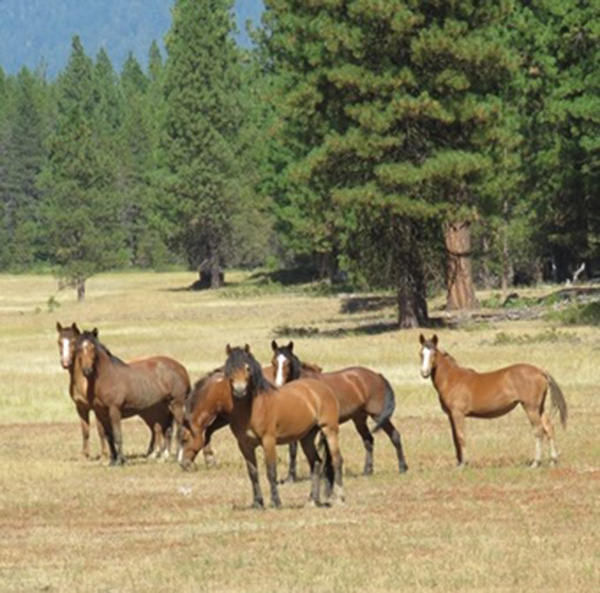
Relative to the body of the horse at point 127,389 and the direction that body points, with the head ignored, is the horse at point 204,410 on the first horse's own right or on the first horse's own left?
on the first horse's own left

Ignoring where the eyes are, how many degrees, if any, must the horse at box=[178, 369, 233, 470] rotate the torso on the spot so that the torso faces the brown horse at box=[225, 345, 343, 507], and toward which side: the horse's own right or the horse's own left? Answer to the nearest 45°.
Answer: approximately 90° to the horse's own left

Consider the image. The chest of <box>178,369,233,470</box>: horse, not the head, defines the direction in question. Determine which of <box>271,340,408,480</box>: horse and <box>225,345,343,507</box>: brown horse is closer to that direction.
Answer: the brown horse

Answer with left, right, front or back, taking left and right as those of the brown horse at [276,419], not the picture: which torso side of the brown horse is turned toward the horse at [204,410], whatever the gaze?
right

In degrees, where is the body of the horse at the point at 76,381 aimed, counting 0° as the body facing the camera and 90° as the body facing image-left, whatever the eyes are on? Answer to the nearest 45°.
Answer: approximately 45°

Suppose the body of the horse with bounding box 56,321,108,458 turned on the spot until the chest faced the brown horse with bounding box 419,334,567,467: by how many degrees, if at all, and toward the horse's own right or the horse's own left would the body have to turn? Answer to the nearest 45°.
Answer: approximately 90° to the horse's own left

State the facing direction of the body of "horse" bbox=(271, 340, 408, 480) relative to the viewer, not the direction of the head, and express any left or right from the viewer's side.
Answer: facing to the left of the viewer

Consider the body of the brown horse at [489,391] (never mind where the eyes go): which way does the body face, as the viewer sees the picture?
to the viewer's left

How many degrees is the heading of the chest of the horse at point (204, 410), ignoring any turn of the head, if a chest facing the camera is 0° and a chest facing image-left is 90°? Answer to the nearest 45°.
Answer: approximately 45°

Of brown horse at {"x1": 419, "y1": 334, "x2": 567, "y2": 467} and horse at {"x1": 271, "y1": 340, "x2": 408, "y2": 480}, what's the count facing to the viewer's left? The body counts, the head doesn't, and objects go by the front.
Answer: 2
